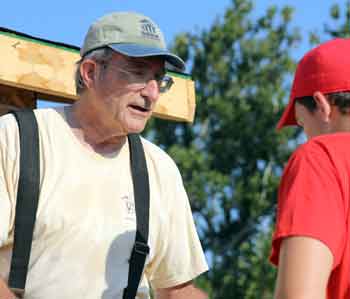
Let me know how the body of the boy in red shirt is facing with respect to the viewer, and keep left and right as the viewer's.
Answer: facing away from the viewer and to the left of the viewer

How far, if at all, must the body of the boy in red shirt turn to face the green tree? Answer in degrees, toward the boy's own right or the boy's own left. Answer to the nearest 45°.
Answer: approximately 45° to the boy's own right

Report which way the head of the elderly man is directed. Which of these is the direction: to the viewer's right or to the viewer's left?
to the viewer's right

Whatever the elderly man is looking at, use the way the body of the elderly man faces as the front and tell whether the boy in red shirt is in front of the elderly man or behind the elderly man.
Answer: in front

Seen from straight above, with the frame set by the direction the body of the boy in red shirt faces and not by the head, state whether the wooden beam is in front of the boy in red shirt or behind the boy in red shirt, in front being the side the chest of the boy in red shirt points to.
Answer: in front

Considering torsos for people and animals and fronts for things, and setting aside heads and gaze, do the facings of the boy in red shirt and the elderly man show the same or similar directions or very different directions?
very different directions

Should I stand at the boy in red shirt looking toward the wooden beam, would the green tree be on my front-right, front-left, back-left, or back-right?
front-right

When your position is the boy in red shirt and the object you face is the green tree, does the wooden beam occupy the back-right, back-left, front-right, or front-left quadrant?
front-left

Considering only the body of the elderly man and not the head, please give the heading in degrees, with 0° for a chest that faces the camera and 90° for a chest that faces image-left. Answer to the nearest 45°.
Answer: approximately 315°

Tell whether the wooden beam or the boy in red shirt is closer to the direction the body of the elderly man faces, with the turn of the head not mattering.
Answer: the boy in red shirt

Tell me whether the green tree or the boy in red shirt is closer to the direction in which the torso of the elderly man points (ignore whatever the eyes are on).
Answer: the boy in red shirt
